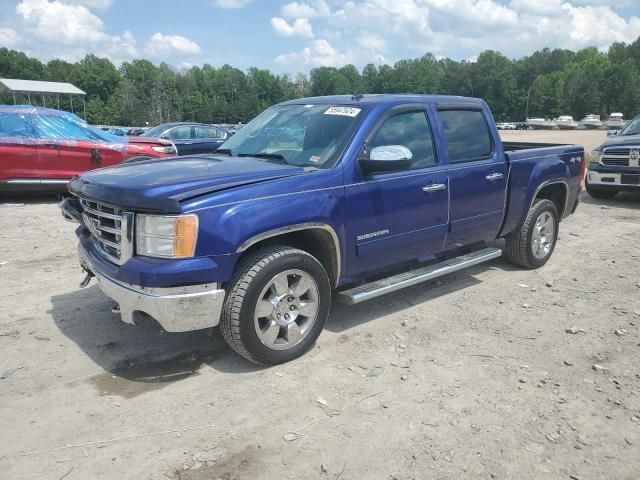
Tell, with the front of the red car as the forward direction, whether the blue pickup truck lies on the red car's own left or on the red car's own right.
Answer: on the red car's own right

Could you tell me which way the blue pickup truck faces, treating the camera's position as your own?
facing the viewer and to the left of the viewer

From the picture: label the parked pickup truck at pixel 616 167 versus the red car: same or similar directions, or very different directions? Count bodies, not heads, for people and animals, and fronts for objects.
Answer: very different directions

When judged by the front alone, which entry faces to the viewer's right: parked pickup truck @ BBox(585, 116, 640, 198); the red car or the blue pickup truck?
the red car

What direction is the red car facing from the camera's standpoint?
to the viewer's right

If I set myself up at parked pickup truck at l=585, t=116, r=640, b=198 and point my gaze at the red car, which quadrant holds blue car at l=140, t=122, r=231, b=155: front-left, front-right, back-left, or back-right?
front-right

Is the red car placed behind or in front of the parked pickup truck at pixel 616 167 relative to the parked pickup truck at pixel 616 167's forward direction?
in front

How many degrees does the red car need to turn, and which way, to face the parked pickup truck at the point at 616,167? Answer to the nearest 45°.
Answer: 0° — it already faces it

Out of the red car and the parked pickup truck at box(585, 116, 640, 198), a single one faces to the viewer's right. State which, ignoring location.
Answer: the red car

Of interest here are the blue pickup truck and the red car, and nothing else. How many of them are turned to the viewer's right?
1

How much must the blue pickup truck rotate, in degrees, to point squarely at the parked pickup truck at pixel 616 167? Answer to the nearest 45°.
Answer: approximately 180°

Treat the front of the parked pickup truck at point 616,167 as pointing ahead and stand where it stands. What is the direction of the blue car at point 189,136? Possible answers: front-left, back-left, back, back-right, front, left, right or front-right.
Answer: front-right

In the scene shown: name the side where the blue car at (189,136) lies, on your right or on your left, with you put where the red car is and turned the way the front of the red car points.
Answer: on your left

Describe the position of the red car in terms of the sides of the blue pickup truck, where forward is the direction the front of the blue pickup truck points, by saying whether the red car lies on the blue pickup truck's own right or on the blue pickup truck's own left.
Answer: on the blue pickup truck's own right

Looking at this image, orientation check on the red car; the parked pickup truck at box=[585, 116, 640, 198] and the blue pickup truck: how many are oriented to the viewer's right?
1
